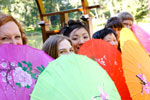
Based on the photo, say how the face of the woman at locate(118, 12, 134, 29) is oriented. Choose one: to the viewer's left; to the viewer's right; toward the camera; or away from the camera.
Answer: toward the camera

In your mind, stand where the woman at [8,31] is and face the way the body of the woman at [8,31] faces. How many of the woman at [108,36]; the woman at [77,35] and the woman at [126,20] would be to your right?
0

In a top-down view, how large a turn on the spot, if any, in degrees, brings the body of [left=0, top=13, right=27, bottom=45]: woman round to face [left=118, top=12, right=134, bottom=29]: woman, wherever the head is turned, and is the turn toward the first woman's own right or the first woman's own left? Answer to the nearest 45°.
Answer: approximately 135° to the first woman's own left

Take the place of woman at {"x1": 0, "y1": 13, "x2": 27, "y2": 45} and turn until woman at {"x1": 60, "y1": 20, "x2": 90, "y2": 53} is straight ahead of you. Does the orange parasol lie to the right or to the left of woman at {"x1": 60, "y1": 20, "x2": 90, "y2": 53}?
right

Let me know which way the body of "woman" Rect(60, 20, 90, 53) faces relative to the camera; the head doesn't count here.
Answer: toward the camera

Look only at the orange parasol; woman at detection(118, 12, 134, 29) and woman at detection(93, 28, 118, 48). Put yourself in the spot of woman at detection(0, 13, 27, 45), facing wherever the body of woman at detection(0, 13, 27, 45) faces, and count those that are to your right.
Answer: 0

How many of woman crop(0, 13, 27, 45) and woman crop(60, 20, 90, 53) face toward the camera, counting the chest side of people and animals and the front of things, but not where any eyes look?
2

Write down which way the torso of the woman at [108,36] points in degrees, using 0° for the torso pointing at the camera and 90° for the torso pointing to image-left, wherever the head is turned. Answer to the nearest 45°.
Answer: approximately 315°

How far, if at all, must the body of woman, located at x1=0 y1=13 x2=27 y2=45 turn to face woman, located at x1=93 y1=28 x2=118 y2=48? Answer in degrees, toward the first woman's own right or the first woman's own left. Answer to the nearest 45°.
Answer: approximately 135° to the first woman's own left

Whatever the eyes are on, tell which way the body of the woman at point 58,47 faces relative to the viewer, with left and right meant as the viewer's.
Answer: facing the viewer and to the right of the viewer

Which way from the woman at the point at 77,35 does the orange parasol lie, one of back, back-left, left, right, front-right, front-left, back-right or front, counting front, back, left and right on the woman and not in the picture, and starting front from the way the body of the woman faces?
front-left

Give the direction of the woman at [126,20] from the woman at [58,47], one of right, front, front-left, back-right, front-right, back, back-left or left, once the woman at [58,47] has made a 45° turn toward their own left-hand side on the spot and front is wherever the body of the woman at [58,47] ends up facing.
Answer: front-left

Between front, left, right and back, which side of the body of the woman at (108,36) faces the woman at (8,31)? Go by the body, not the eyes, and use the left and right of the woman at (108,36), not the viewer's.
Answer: right

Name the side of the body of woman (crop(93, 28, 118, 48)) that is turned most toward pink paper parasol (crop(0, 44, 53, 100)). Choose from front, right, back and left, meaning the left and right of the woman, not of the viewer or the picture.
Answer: right

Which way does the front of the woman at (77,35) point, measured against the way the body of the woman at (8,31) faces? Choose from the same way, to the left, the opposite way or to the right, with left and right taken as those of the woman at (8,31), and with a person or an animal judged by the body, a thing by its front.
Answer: the same way

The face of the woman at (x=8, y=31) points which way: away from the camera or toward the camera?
toward the camera

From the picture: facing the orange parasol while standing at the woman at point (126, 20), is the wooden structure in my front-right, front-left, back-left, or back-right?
back-right
